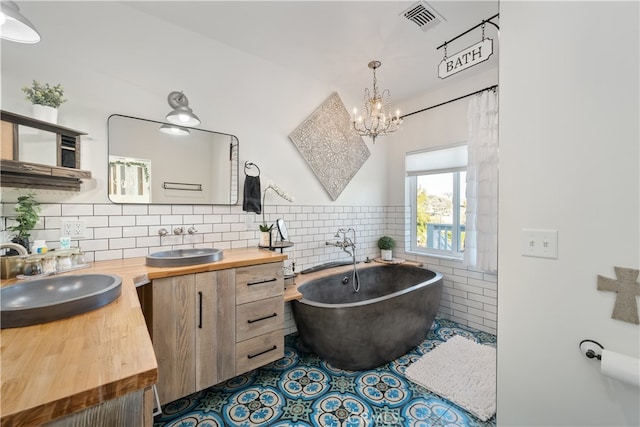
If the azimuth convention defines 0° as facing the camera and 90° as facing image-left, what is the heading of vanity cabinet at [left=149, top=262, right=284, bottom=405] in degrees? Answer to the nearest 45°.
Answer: approximately 315°

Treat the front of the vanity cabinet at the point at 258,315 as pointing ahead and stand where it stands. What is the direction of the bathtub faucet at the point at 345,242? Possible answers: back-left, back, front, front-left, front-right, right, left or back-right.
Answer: left

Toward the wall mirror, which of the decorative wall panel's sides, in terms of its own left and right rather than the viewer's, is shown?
right

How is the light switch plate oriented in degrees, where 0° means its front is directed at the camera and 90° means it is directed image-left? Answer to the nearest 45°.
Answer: approximately 45°

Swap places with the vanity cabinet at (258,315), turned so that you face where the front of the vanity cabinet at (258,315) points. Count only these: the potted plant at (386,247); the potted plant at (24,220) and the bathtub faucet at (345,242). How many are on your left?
2

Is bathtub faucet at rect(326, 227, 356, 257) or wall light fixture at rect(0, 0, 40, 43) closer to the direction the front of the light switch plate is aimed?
the wall light fixture

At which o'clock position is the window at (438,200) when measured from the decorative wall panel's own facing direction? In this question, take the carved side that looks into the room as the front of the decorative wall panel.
The window is roughly at 10 o'clock from the decorative wall panel.

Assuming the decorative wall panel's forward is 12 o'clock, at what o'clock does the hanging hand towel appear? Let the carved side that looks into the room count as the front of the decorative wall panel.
The hanging hand towel is roughly at 3 o'clock from the decorative wall panel.

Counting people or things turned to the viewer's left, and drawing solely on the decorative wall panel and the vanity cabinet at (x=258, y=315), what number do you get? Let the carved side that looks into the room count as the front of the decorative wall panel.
0

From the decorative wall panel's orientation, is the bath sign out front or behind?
out front
